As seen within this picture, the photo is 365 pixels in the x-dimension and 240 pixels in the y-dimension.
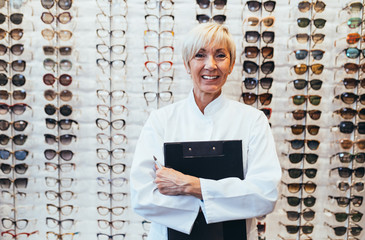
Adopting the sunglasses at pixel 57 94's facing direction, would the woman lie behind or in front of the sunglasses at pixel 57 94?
in front

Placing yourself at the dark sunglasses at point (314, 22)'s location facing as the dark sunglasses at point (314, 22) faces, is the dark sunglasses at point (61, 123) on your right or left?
on your right

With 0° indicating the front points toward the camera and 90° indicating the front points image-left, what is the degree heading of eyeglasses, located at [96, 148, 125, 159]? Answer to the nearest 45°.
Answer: approximately 0°

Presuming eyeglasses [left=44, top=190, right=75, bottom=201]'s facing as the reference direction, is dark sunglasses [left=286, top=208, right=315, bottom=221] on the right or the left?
on its left

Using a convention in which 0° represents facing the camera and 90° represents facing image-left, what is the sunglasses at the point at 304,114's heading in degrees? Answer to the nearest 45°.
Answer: approximately 0°

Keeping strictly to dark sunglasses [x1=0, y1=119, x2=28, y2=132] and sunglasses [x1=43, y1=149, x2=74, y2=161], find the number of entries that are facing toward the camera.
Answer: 2

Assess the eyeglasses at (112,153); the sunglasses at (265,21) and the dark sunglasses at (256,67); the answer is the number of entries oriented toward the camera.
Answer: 3
